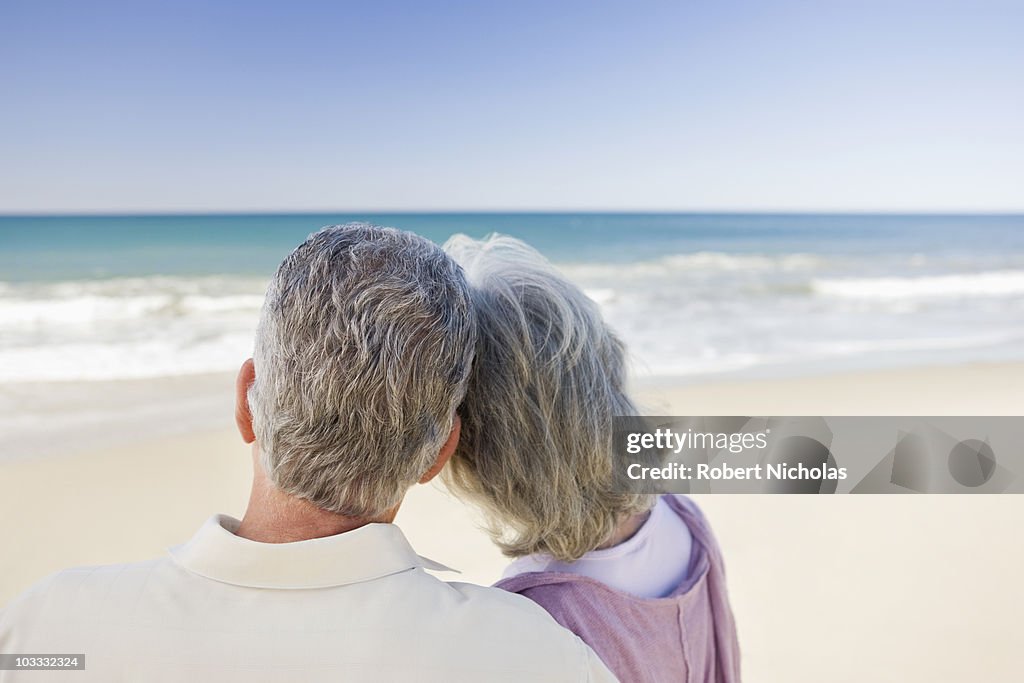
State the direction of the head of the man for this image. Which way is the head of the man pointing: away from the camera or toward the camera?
away from the camera

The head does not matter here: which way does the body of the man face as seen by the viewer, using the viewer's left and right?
facing away from the viewer
